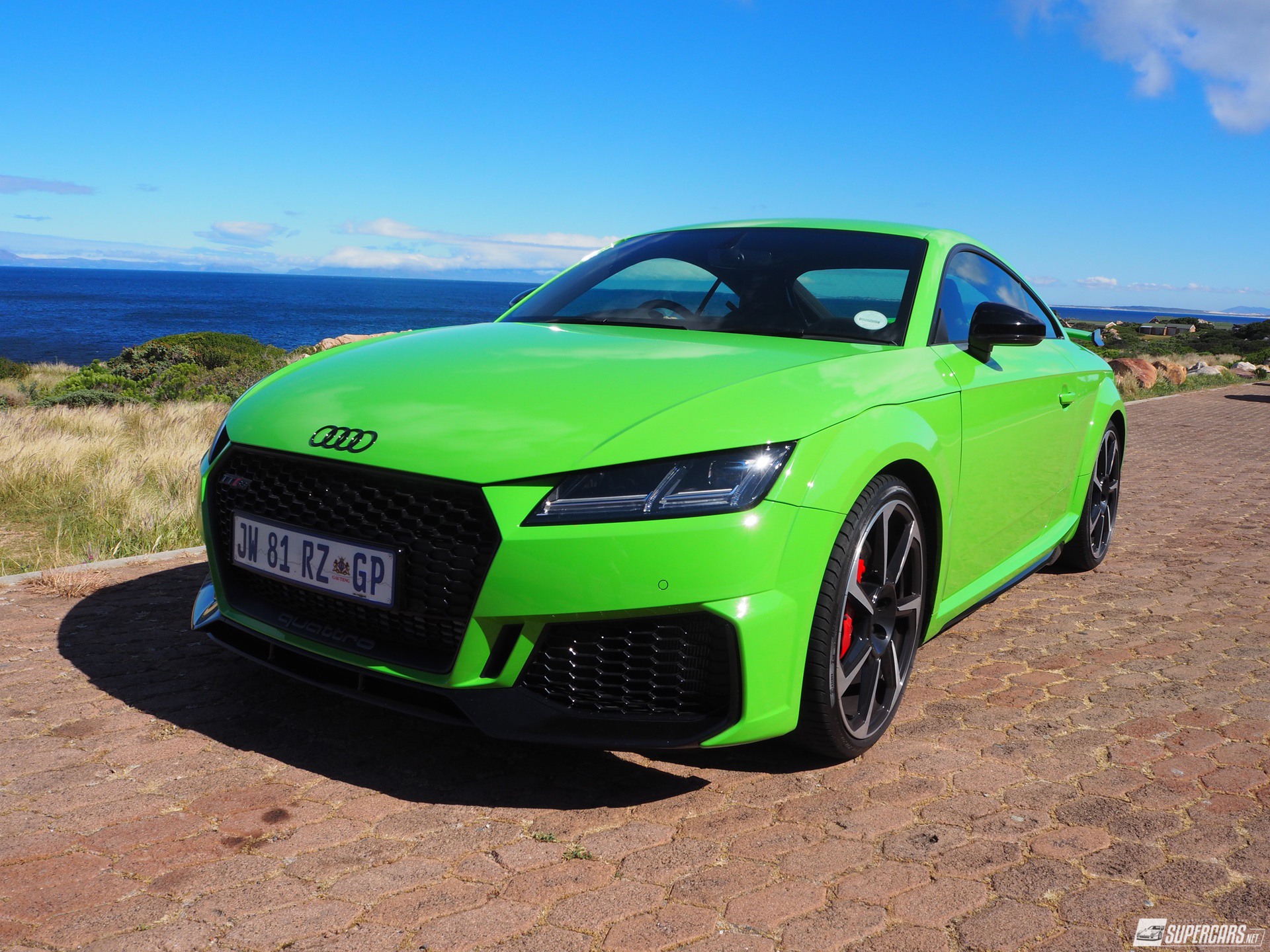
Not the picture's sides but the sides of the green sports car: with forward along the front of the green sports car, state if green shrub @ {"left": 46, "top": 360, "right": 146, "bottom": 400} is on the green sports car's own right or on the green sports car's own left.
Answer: on the green sports car's own right

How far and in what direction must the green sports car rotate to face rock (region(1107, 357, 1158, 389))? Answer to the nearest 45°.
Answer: approximately 180°

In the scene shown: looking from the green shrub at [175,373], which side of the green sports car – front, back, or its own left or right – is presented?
right

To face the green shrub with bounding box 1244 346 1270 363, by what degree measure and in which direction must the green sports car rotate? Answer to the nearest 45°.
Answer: approximately 180°

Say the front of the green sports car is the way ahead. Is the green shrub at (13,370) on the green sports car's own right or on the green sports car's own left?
on the green sports car's own right

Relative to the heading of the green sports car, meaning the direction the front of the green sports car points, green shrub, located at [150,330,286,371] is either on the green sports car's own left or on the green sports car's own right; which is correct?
on the green sports car's own right

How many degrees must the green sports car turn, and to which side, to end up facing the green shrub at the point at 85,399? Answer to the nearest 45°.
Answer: approximately 90° to its right

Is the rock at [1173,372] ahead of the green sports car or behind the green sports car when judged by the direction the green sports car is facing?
behind

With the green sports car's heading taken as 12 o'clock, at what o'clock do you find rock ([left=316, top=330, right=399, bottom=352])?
The rock is roughly at 4 o'clock from the green sports car.

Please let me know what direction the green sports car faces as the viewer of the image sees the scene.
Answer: facing the viewer and to the left of the viewer

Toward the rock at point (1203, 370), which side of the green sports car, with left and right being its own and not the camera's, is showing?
back
